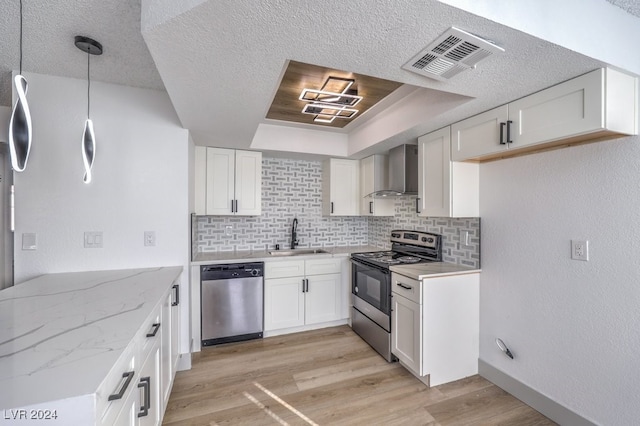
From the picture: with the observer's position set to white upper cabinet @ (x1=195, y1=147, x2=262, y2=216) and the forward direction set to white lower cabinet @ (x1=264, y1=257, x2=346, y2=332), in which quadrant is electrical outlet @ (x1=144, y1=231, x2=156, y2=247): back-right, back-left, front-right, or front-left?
back-right

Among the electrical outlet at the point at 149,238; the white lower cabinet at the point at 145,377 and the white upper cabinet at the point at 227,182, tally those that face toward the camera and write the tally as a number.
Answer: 2

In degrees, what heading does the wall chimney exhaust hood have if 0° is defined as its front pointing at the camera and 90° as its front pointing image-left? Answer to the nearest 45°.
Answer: approximately 45°

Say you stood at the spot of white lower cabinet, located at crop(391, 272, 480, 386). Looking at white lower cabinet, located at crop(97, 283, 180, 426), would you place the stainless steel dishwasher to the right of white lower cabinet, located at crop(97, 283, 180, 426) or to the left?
right

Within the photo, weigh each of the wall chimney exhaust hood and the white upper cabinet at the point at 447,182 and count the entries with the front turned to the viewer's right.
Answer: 0

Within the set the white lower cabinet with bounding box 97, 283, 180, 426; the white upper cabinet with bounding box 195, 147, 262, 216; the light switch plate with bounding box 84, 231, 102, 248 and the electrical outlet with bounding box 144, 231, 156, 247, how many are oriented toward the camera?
3

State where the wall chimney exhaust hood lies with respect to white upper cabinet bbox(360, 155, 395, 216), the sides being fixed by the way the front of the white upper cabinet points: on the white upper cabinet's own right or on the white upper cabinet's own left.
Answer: on the white upper cabinet's own left

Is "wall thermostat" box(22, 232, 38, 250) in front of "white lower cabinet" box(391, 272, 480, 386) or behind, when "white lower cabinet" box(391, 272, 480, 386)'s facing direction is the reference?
in front

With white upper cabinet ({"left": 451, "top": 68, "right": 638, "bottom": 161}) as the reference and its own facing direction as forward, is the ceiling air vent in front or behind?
in front
